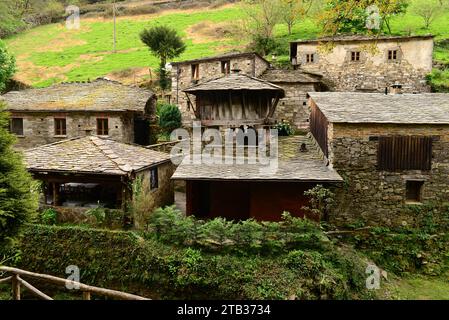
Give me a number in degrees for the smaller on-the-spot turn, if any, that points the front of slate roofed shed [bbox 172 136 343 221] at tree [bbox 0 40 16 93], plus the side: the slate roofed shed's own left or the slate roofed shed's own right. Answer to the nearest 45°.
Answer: approximately 135° to the slate roofed shed's own right

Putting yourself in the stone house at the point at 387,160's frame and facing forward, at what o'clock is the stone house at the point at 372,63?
the stone house at the point at 372,63 is roughly at 6 o'clock from the stone house at the point at 387,160.

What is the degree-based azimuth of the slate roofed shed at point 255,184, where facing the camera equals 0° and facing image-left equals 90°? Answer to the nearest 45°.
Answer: approximately 0°

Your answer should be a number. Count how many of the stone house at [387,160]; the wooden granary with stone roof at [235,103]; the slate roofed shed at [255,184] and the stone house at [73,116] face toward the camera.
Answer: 4

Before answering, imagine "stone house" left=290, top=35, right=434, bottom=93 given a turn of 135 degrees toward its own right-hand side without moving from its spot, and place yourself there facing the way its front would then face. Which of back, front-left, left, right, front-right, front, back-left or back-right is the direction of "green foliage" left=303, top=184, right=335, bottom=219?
back-left

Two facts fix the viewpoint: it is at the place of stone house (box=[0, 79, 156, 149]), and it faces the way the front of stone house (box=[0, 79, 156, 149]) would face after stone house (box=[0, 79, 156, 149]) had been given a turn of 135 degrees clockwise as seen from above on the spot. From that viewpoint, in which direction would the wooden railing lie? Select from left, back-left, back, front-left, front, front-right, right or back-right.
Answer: back-left

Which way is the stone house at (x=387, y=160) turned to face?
toward the camera

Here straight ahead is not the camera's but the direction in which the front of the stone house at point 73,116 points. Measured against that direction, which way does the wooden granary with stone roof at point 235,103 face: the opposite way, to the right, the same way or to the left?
the same way

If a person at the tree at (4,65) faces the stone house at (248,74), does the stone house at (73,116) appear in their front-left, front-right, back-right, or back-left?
front-right

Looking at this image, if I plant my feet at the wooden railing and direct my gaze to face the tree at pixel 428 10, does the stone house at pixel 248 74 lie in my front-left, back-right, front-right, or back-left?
front-left

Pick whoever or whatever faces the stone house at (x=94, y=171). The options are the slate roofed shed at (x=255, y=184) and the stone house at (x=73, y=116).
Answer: the stone house at (x=73, y=116)

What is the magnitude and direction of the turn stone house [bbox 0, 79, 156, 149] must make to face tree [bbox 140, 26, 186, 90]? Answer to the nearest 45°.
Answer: approximately 135° to its left

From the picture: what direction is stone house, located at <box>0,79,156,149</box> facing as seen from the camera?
toward the camera

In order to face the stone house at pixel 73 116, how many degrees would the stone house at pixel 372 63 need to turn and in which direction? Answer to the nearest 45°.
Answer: approximately 45° to its right

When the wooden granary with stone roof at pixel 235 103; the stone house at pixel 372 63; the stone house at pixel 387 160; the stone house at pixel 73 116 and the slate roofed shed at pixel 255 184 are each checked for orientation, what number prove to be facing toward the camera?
5

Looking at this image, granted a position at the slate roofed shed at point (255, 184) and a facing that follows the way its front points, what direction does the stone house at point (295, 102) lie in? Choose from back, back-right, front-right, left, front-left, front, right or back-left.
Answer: back

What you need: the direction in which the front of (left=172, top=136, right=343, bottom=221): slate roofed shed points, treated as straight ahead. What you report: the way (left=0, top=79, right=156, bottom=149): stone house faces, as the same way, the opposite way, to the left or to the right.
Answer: the same way
